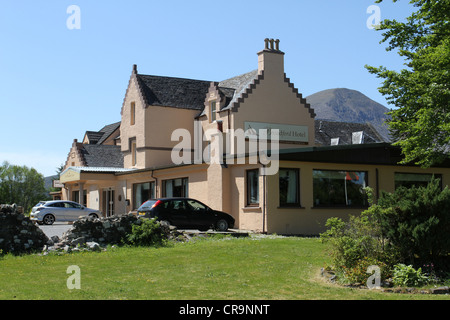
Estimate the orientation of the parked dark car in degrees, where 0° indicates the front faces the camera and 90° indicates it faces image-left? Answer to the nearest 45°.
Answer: approximately 225°

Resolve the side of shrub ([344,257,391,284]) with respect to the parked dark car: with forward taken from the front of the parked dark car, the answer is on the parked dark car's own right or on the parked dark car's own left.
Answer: on the parked dark car's own right

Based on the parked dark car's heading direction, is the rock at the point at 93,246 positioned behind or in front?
behind

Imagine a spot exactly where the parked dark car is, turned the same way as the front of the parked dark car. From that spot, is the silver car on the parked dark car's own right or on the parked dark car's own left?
on the parked dark car's own left

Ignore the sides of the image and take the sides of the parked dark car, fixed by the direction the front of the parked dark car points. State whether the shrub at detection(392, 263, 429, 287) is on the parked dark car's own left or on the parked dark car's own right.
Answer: on the parked dark car's own right
